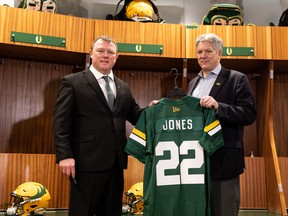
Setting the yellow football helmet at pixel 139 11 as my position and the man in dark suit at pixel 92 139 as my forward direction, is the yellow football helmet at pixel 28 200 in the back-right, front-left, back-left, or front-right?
front-right

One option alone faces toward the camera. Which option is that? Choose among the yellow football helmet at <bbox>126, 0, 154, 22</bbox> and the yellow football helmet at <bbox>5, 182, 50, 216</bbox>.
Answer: the yellow football helmet at <bbox>126, 0, 154, 22</bbox>

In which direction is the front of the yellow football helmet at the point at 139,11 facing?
toward the camera

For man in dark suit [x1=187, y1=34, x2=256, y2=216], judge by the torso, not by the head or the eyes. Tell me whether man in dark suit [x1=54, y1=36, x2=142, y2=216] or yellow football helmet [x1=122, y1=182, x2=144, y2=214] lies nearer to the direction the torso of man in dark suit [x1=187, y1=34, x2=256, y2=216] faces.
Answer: the man in dark suit

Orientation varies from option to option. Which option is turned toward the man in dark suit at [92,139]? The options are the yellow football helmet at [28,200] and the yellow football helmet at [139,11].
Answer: the yellow football helmet at [139,11]

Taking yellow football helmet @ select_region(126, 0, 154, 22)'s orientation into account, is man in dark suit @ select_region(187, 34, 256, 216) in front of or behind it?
in front

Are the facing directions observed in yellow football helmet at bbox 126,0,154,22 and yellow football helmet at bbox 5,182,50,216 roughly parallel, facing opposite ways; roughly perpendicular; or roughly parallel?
roughly perpendicular

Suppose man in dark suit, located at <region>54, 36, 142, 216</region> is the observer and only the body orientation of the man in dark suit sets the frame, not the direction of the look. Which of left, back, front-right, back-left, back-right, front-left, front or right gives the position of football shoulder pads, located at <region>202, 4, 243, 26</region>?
left

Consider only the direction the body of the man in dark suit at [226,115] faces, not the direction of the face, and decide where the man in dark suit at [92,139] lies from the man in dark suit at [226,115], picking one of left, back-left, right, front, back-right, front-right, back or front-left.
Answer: front-right

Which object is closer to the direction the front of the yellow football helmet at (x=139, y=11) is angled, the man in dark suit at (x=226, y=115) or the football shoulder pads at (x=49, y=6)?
the man in dark suit

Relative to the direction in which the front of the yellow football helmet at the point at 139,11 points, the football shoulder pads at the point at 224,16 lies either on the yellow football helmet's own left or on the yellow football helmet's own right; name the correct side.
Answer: on the yellow football helmet's own left

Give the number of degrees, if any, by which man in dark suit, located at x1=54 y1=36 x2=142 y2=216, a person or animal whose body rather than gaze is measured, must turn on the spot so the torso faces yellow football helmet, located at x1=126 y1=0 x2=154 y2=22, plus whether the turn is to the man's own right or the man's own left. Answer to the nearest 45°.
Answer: approximately 135° to the man's own left
